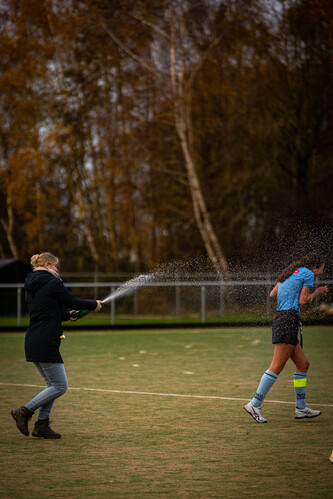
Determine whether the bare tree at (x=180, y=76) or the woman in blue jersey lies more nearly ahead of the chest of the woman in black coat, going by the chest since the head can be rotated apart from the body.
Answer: the woman in blue jersey

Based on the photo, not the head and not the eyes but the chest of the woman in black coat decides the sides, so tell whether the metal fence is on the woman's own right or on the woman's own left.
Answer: on the woman's own left

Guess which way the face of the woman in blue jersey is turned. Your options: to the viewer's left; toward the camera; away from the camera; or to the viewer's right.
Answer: to the viewer's right

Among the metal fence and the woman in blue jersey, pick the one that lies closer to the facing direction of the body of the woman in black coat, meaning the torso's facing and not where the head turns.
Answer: the woman in blue jersey

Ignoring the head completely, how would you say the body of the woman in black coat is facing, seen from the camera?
to the viewer's right

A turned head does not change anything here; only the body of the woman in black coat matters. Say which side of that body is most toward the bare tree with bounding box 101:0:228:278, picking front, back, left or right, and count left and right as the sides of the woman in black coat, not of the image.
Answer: left

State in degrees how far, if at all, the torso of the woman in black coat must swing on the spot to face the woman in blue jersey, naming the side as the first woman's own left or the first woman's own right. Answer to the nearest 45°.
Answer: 0° — they already face them
